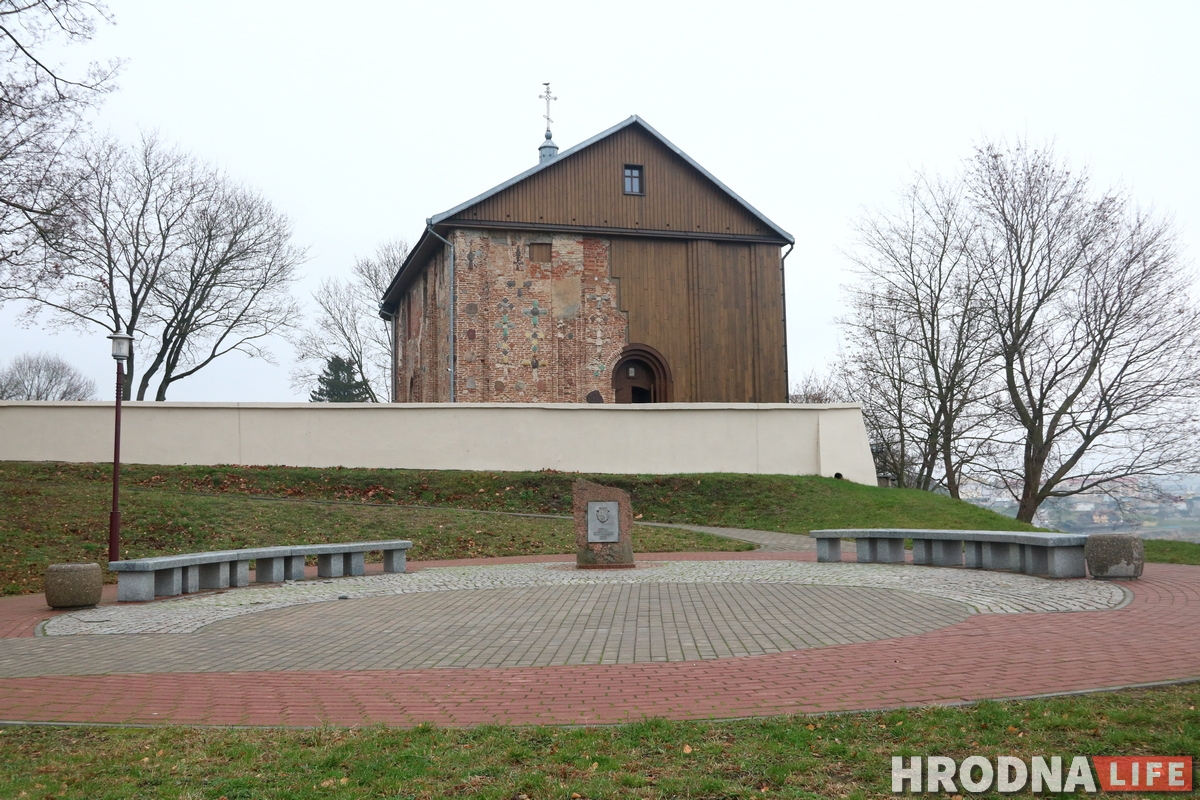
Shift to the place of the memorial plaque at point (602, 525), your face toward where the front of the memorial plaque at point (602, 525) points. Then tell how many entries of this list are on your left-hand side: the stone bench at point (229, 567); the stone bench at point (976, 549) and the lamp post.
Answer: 1

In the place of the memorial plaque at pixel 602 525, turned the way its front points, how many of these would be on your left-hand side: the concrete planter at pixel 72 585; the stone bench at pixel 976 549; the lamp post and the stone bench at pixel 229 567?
1

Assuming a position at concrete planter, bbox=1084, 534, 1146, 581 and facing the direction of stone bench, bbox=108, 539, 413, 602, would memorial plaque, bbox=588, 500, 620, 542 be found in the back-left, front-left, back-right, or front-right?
front-right

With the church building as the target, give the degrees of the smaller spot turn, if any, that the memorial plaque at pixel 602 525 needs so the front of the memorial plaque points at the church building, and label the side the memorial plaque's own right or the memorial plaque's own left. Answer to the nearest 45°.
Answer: approximately 180°

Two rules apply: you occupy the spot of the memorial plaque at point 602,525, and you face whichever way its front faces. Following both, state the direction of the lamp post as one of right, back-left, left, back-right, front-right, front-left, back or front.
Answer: right

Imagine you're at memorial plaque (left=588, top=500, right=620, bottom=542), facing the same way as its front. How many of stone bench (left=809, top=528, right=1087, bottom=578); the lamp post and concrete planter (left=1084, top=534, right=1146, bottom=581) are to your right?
1

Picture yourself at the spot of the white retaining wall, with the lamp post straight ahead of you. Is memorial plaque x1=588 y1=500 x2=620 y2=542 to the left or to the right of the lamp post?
left

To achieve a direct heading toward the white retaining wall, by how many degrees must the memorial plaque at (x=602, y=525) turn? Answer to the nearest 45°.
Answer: approximately 180°

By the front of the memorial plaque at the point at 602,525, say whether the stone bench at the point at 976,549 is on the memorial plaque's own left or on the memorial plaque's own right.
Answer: on the memorial plaque's own left

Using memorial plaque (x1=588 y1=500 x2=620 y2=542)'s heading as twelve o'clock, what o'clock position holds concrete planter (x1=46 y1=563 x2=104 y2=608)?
The concrete planter is roughly at 2 o'clock from the memorial plaque.

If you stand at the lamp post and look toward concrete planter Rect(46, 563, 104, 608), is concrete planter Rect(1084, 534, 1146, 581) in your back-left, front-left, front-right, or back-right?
front-left

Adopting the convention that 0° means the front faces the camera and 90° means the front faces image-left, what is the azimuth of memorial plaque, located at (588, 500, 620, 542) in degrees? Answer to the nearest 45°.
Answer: approximately 0°

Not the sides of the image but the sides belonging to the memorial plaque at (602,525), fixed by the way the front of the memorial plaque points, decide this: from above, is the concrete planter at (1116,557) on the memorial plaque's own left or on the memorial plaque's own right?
on the memorial plaque's own left
